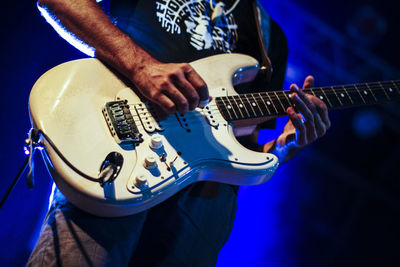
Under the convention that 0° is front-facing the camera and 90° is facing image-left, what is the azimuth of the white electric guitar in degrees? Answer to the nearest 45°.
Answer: approximately 0°
